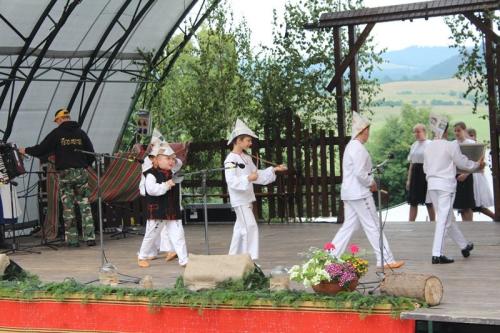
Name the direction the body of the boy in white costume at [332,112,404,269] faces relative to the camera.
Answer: to the viewer's right

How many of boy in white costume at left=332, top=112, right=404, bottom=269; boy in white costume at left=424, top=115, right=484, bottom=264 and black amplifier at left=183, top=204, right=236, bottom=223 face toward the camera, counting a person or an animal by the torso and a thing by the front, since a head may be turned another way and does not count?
1

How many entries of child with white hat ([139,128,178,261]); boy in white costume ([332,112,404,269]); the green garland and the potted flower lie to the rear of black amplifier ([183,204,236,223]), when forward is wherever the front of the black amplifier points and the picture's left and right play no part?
0

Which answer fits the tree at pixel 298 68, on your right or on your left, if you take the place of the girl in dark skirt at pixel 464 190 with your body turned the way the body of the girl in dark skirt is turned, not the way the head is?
on your right

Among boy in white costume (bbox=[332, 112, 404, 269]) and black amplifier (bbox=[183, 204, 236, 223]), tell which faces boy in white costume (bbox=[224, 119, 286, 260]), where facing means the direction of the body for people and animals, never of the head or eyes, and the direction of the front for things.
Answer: the black amplifier

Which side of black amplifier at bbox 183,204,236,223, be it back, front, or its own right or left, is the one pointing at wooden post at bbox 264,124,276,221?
left

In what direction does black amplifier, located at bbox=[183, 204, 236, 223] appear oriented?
toward the camera

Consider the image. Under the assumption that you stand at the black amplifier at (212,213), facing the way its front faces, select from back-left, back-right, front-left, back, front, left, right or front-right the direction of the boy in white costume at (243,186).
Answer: front

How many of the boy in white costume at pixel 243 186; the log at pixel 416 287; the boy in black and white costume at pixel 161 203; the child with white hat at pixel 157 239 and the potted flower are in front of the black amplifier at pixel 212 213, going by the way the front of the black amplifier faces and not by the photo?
5

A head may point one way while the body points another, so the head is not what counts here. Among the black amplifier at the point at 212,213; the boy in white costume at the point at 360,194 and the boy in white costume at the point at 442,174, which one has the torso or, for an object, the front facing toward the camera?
the black amplifier
